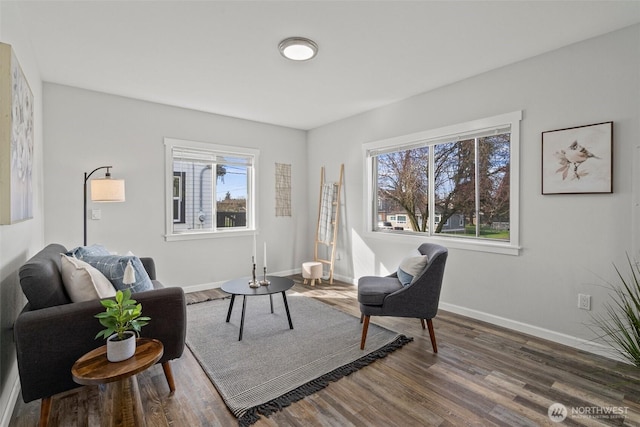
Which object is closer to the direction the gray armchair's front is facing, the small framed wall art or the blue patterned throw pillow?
the blue patterned throw pillow

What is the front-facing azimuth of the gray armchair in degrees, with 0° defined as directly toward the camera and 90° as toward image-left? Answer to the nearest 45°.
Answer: approximately 90°

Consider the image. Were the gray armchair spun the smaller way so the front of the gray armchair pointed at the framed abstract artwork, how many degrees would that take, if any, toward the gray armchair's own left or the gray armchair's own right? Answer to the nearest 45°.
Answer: approximately 45° to the gray armchair's own left

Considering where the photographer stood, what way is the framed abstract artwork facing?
facing to the right of the viewer

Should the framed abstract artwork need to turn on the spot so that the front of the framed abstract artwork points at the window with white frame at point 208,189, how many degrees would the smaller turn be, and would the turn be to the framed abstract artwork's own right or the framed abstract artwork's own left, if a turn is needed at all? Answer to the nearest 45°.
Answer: approximately 45° to the framed abstract artwork's own left
